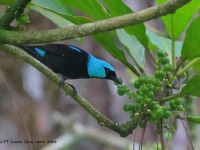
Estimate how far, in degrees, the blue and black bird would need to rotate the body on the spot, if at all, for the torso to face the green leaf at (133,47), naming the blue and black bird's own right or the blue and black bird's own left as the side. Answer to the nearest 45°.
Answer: approximately 45° to the blue and black bird's own right

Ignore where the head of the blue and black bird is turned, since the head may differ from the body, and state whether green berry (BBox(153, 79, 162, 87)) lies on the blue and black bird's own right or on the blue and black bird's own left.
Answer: on the blue and black bird's own right

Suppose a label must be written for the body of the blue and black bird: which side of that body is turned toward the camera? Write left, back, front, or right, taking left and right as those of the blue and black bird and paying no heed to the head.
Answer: right

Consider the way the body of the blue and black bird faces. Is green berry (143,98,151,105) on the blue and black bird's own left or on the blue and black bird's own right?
on the blue and black bird's own right

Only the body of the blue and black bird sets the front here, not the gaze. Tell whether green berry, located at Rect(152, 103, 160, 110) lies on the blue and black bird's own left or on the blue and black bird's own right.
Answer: on the blue and black bird's own right

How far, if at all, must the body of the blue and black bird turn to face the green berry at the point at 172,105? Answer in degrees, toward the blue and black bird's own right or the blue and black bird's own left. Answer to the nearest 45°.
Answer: approximately 45° to the blue and black bird's own right
